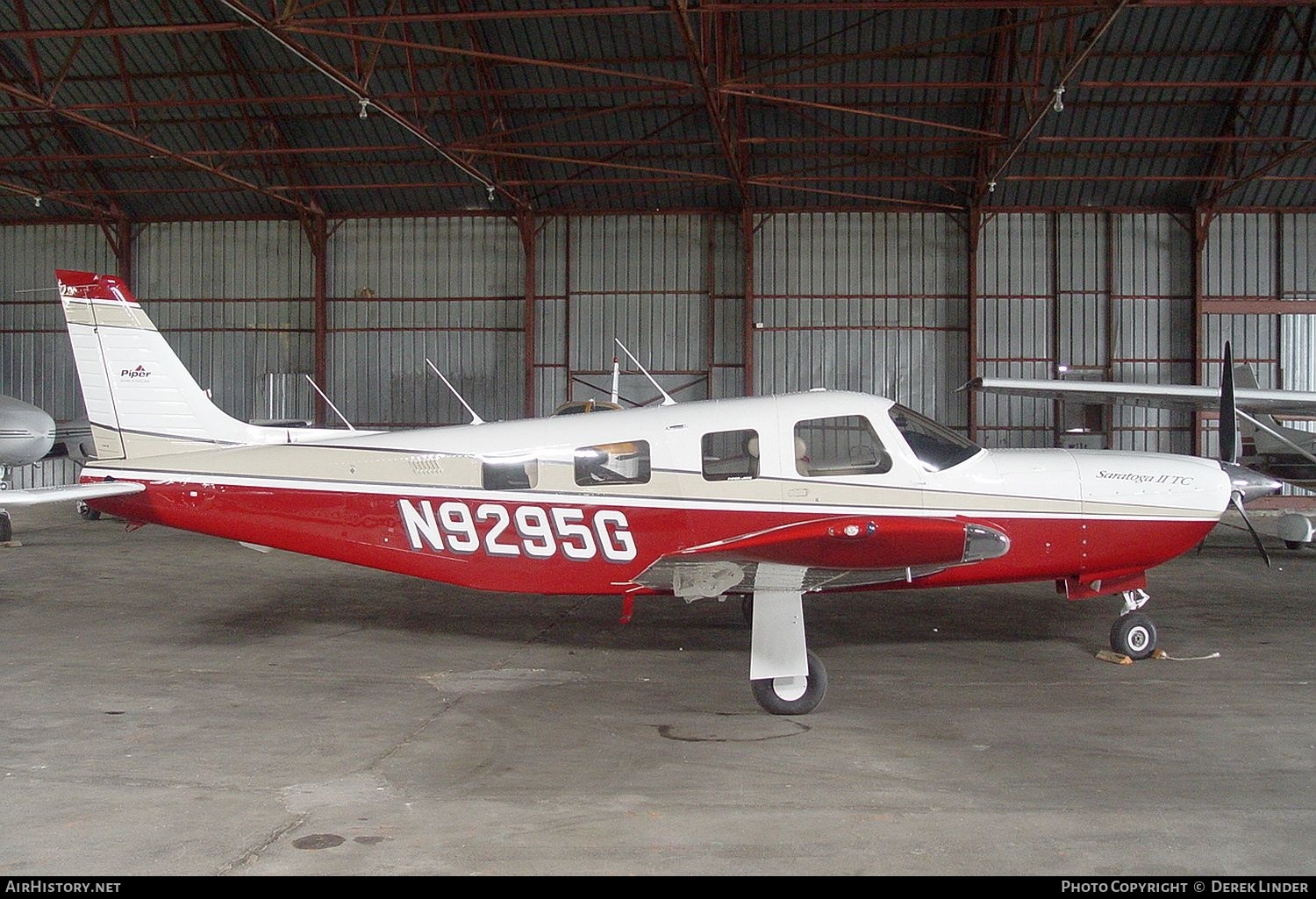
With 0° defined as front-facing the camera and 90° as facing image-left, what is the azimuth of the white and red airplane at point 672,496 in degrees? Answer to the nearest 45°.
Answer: approximately 270°
